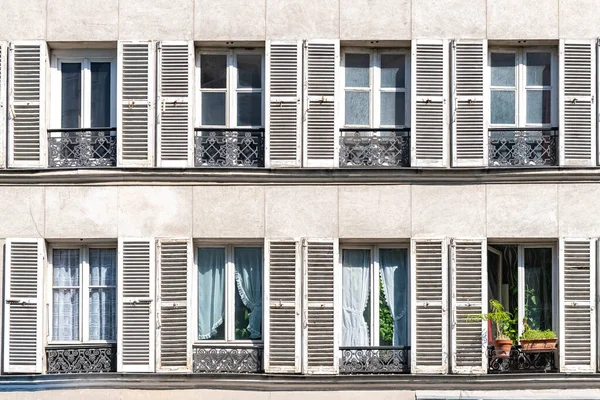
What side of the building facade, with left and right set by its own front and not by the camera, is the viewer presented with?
front
